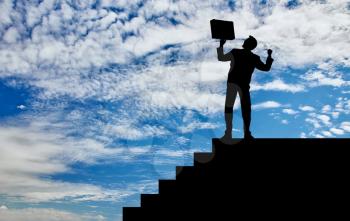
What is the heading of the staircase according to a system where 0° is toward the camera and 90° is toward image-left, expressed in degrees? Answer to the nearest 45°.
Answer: approximately 90°
